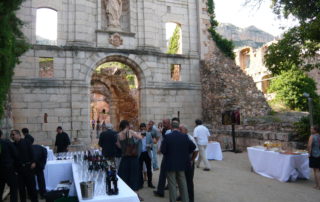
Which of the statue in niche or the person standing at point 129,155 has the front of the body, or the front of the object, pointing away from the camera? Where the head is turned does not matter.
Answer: the person standing

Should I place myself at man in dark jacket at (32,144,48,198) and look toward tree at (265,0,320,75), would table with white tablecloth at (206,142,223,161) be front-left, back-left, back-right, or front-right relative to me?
front-left

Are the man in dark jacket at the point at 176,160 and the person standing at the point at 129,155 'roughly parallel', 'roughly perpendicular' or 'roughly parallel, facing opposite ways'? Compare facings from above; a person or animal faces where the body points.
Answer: roughly parallel

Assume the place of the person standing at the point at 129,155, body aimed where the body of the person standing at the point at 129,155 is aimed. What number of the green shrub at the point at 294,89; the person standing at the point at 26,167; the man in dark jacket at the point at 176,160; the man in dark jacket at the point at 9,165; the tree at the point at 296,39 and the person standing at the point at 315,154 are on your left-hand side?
2

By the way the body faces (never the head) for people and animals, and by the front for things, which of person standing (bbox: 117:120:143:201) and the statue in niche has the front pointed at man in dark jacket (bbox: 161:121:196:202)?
the statue in niche

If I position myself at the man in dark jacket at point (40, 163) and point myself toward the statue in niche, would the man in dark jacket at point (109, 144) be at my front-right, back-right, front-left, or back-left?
front-right

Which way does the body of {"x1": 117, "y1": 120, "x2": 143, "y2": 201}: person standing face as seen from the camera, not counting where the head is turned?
away from the camera

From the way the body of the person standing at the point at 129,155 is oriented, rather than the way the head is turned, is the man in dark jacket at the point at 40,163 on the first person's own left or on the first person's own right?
on the first person's own left

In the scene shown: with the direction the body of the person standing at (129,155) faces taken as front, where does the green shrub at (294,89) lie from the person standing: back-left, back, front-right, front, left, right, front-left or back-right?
front-right

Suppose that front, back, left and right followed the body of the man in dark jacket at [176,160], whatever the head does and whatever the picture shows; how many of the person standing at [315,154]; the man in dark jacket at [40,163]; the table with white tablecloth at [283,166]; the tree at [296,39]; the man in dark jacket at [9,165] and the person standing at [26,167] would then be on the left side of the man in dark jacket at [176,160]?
3

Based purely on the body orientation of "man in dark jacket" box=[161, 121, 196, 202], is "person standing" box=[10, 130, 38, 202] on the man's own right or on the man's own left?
on the man's own left

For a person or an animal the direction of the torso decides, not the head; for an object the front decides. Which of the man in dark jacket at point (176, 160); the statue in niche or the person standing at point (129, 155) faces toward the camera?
the statue in niche

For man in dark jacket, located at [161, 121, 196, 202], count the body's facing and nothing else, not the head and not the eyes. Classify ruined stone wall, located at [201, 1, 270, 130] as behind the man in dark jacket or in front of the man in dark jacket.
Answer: in front

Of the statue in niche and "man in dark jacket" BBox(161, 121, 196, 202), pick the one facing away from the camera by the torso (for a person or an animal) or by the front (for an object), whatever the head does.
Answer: the man in dark jacket

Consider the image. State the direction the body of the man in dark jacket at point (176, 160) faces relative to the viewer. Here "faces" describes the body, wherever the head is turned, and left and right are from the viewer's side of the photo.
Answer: facing away from the viewer

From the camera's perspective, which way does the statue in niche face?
toward the camera

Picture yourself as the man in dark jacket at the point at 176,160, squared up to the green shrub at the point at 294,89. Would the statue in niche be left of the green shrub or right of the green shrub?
left

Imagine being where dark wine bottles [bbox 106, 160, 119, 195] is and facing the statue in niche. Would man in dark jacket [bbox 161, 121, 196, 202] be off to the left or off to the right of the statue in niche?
right
